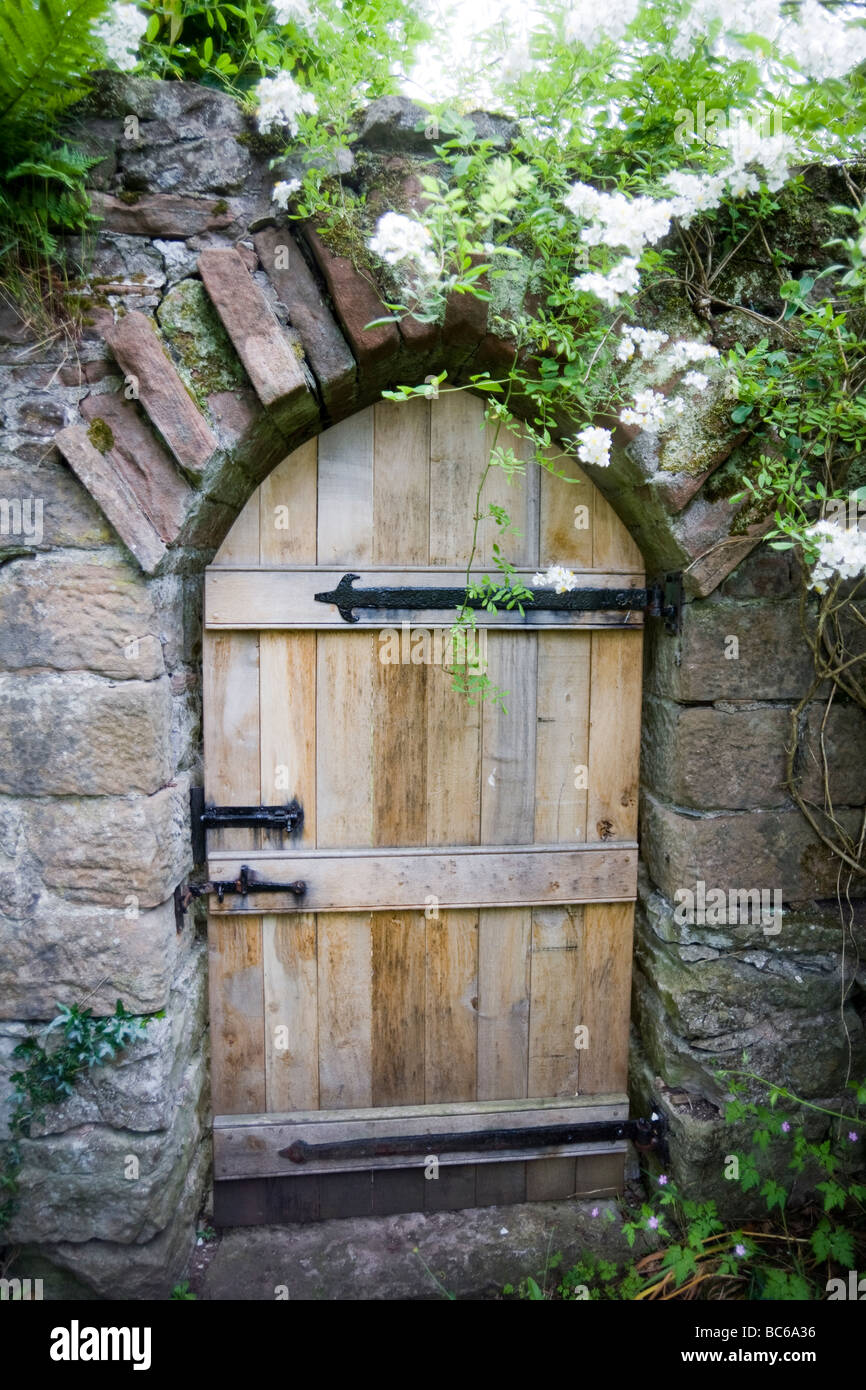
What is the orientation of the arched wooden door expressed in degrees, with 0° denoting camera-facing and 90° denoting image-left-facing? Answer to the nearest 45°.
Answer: approximately 0°

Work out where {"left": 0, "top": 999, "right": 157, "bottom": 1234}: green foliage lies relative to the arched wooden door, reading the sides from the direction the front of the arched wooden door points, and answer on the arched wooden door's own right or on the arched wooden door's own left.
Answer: on the arched wooden door's own right
